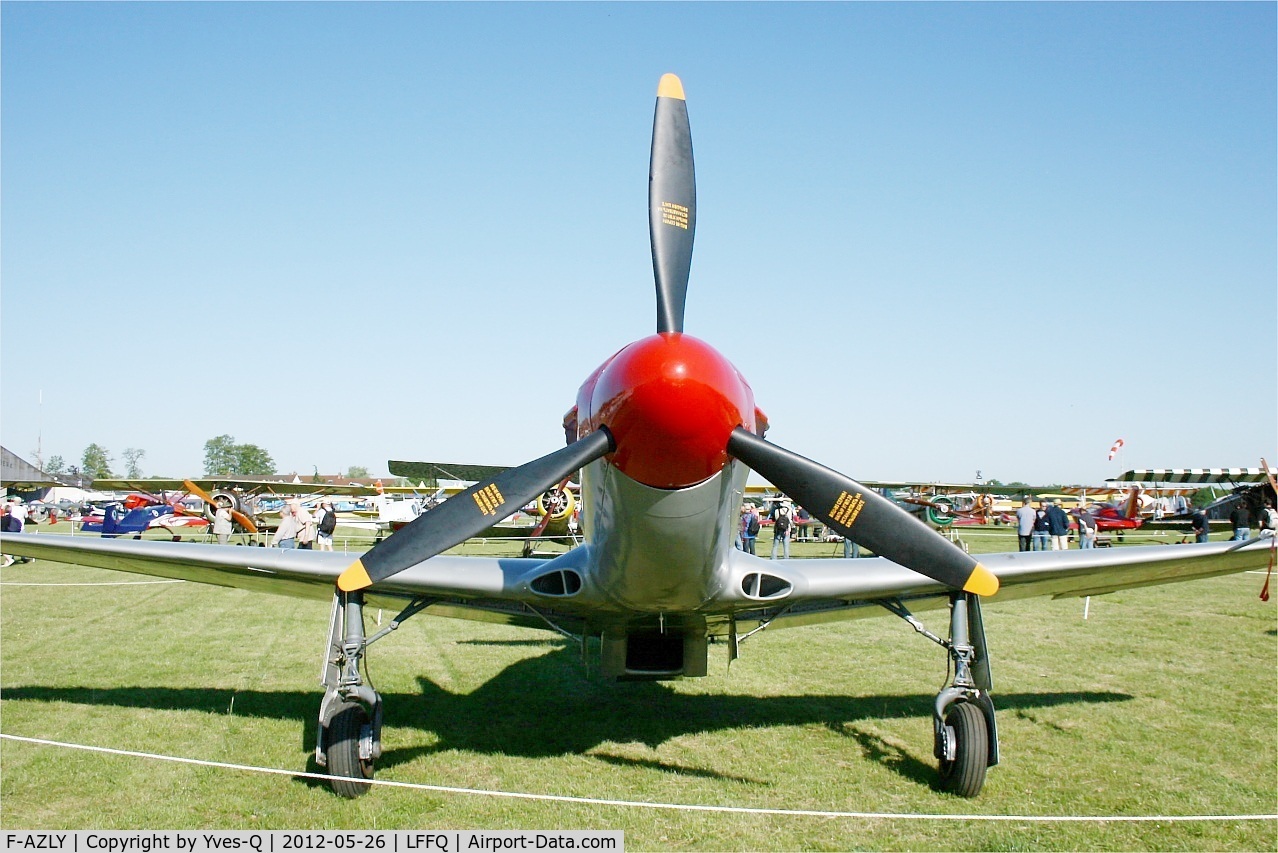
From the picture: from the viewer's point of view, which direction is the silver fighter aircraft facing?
toward the camera

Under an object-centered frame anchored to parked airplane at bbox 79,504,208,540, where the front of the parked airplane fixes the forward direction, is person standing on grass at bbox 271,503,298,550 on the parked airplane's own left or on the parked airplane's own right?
on the parked airplane's own right

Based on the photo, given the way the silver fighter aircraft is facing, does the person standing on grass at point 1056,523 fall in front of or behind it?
behind

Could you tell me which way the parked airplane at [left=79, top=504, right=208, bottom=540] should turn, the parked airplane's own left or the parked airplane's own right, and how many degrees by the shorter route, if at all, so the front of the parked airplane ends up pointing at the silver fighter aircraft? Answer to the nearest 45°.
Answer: approximately 90° to the parked airplane's own right

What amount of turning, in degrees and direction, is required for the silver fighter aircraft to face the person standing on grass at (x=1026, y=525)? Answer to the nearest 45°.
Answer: approximately 135° to its left

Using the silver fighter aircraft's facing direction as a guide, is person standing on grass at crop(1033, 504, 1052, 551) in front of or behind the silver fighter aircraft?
behind

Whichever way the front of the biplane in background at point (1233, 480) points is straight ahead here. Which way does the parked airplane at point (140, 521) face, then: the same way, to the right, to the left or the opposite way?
to the left

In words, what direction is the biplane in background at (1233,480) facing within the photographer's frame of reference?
facing the viewer and to the right of the viewer

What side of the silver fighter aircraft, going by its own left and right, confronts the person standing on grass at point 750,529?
back

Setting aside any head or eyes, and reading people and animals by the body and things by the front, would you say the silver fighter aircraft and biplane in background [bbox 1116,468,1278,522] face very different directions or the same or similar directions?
same or similar directions

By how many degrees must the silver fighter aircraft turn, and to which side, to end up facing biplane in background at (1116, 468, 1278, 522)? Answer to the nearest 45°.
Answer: approximately 135° to its left

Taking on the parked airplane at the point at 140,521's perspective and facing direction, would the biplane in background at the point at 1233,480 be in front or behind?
in front

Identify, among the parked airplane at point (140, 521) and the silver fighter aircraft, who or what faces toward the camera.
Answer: the silver fighter aircraft

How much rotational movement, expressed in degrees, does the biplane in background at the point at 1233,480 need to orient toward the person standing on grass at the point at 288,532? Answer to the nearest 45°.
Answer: approximately 90° to its right

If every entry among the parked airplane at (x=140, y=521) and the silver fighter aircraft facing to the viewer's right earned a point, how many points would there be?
1

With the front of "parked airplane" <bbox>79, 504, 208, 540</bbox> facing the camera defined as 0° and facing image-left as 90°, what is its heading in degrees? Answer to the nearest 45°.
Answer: approximately 270°
